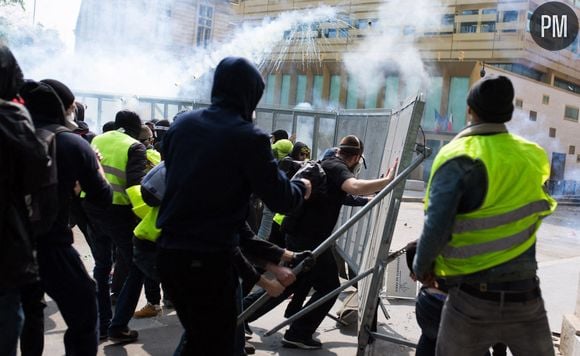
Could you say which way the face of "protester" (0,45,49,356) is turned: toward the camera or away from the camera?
away from the camera

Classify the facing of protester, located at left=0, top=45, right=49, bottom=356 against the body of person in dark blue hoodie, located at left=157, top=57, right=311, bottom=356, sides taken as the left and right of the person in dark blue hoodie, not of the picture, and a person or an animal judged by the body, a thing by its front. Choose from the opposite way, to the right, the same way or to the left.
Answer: the same way

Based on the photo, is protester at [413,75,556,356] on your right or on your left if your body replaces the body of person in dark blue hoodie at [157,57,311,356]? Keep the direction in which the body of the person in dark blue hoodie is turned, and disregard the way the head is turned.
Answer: on your right

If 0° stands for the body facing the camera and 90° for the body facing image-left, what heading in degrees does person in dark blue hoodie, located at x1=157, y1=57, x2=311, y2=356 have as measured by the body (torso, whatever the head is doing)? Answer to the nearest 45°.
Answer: approximately 225°

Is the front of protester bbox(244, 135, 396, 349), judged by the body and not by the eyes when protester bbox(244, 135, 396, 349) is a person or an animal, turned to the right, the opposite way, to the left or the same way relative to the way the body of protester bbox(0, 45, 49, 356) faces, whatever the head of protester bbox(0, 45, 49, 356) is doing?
to the right

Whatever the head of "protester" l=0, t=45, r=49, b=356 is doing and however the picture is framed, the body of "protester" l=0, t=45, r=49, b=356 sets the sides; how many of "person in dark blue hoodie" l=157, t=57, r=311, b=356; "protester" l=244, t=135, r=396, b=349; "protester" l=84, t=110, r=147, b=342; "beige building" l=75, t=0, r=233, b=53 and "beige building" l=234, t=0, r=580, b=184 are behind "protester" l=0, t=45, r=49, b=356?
0

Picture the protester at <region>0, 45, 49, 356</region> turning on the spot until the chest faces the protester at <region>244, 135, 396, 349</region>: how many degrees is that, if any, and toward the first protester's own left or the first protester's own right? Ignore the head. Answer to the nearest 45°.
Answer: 0° — they already face them

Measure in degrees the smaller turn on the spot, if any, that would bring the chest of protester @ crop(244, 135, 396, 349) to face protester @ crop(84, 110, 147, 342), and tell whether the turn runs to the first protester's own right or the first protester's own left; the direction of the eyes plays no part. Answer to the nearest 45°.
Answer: approximately 180°

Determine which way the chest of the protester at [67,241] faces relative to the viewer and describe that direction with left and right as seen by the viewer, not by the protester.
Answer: facing away from the viewer and to the right of the viewer

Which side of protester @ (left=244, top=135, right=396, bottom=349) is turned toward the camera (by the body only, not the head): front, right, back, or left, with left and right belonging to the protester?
right

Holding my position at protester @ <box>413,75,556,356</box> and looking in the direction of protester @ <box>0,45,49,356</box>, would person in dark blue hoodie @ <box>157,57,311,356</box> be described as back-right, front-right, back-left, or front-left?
front-right

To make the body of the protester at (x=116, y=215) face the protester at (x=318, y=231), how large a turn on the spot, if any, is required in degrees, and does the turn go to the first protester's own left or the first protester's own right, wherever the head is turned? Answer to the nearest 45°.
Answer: approximately 45° to the first protester's own right

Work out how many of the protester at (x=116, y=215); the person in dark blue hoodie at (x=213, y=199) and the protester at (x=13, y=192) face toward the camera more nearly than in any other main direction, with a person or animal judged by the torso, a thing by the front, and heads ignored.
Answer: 0

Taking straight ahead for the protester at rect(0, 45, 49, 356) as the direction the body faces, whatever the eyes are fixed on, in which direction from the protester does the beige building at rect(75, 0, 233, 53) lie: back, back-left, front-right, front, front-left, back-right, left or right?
front-left

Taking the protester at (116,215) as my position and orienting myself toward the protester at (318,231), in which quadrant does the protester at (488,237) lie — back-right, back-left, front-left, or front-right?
front-right

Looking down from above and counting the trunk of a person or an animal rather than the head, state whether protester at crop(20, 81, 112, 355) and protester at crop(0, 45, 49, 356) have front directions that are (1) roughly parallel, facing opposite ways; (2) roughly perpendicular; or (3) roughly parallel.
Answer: roughly parallel

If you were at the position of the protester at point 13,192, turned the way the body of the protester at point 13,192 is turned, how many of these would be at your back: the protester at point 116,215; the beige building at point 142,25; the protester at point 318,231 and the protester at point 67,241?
0

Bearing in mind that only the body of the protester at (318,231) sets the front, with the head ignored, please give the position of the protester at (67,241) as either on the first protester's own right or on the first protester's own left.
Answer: on the first protester's own right
